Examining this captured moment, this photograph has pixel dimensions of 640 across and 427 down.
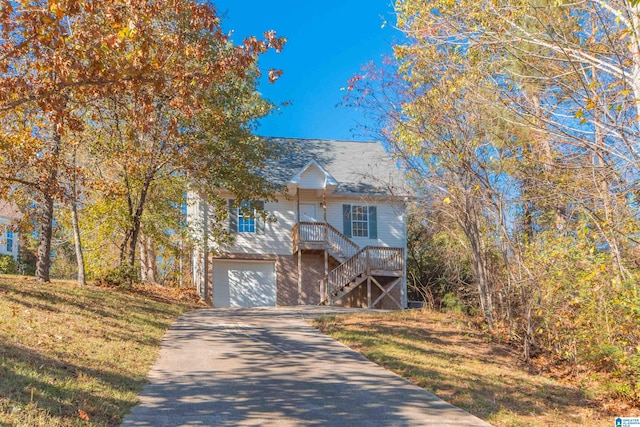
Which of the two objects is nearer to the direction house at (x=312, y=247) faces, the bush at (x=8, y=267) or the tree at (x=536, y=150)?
the tree

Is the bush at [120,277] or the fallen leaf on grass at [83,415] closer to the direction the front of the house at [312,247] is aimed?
the fallen leaf on grass

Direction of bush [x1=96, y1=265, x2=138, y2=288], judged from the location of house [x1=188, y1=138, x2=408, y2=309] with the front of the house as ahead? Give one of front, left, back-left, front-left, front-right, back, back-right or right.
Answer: front-right

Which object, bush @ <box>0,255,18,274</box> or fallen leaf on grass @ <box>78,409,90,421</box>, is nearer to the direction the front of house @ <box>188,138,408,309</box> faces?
the fallen leaf on grass

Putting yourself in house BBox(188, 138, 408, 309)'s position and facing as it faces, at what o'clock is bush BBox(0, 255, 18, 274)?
The bush is roughly at 4 o'clock from the house.

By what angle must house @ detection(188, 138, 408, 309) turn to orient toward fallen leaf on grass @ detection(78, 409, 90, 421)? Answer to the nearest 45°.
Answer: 0° — it already faces it

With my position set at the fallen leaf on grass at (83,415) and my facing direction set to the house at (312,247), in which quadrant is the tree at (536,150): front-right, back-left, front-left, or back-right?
front-right

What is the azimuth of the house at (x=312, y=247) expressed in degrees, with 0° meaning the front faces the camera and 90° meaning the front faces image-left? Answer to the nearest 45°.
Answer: approximately 0°

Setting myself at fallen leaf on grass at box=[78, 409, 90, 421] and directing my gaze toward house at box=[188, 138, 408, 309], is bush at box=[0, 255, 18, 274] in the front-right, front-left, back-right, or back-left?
front-left
